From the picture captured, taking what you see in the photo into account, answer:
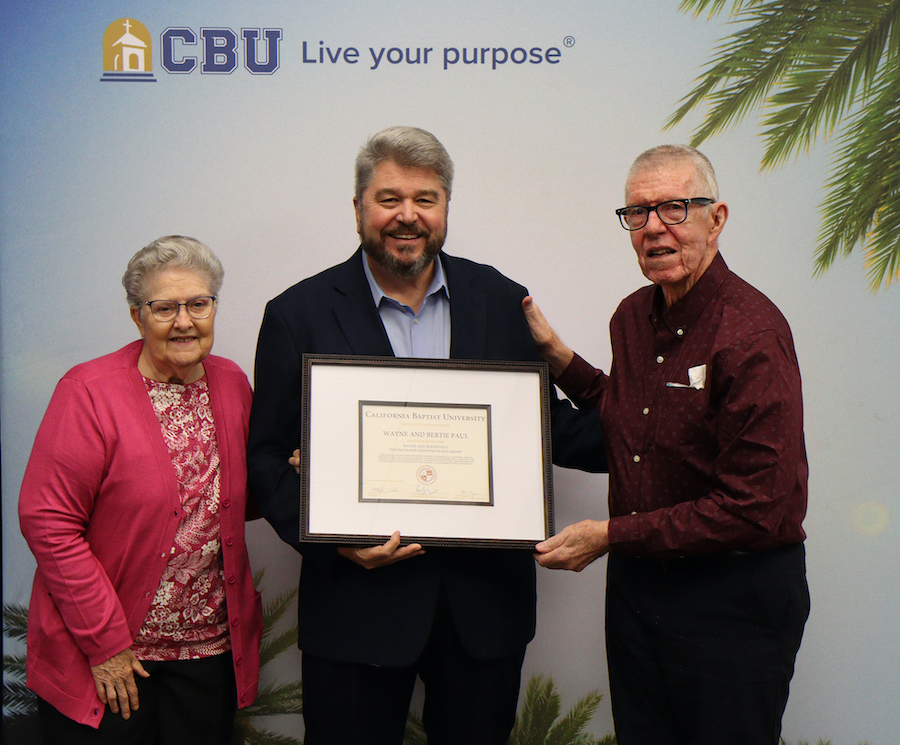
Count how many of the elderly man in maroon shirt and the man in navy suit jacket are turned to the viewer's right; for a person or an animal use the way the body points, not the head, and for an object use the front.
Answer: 0

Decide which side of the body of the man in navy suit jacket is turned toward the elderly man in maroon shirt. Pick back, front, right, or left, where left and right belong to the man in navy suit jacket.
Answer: left

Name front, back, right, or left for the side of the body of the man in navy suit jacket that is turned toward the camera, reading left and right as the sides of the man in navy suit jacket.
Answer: front

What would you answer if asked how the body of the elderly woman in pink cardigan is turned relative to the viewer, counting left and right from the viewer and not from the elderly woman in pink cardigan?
facing the viewer and to the right of the viewer

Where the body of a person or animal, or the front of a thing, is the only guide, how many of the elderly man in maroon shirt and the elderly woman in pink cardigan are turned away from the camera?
0

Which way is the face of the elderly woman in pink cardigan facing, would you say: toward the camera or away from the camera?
toward the camera

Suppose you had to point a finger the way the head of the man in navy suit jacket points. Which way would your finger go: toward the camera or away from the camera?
toward the camera

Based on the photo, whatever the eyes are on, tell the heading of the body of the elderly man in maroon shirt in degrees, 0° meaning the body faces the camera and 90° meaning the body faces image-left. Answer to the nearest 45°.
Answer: approximately 45°
